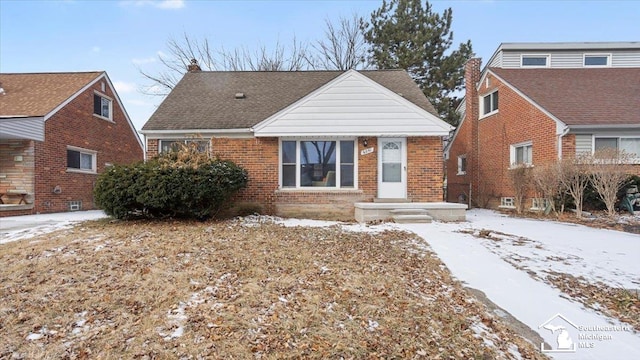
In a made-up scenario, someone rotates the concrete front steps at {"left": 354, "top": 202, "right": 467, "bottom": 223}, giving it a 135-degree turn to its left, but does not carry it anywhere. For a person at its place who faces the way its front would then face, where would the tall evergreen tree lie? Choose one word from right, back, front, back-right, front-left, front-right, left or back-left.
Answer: front-left

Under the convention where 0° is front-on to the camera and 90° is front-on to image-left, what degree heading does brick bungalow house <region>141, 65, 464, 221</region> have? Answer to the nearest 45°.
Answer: approximately 0°

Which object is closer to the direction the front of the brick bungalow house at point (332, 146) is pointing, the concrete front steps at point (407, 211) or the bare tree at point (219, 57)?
the concrete front steps

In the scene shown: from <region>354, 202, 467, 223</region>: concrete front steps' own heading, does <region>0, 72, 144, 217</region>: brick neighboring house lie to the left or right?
on its right

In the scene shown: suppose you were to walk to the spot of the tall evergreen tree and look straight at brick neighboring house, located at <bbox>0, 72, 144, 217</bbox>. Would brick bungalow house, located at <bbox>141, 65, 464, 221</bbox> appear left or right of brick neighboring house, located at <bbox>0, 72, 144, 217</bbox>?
left

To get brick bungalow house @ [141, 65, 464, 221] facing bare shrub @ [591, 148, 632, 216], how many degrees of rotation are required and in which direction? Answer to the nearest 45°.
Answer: approximately 90° to its left

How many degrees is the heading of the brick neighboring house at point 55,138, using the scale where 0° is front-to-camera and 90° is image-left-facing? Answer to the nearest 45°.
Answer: approximately 45°

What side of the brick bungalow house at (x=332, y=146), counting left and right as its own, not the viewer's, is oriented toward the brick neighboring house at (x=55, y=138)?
right

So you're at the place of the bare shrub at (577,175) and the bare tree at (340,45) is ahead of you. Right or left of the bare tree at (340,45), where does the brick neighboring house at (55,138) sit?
left

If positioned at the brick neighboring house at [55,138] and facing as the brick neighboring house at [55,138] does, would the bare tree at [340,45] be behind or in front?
behind

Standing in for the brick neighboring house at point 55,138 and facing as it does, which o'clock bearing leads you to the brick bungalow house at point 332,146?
The brick bungalow house is roughly at 9 o'clock from the brick neighboring house.
